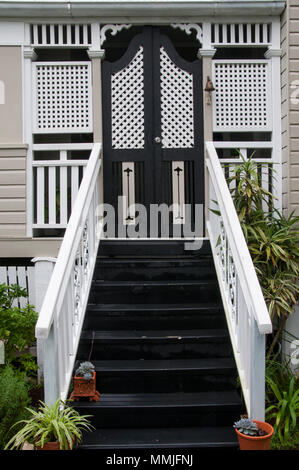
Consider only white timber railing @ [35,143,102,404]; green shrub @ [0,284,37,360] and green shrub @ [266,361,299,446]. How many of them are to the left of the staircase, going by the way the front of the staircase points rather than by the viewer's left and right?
1

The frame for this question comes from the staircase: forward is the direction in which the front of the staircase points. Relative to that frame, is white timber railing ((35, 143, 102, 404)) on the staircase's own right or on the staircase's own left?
on the staircase's own right

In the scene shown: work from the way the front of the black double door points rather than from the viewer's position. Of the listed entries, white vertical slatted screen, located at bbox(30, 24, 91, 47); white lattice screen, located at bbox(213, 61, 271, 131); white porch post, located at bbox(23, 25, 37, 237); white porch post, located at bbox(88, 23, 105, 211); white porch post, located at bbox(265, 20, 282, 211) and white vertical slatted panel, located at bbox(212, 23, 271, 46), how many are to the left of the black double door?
3

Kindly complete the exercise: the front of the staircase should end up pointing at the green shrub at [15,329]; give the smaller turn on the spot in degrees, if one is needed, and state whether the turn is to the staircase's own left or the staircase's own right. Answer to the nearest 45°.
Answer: approximately 90° to the staircase's own right

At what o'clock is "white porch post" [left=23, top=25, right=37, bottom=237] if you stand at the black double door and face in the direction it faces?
The white porch post is roughly at 3 o'clock from the black double door.

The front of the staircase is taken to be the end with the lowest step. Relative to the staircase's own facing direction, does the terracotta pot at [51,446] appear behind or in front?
in front

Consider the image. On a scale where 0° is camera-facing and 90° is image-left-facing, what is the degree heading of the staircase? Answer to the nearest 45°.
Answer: approximately 0°

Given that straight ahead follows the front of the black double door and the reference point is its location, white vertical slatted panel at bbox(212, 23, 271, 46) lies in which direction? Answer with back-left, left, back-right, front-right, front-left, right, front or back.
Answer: left

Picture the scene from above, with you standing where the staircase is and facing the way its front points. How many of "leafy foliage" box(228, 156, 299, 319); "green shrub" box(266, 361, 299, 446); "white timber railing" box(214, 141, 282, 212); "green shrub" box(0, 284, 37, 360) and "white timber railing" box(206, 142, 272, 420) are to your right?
1

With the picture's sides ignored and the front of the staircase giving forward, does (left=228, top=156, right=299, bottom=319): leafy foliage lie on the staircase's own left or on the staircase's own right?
on the staircase's own left

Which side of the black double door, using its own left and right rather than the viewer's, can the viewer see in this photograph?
front

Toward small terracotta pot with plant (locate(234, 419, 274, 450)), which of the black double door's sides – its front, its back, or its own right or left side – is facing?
front
